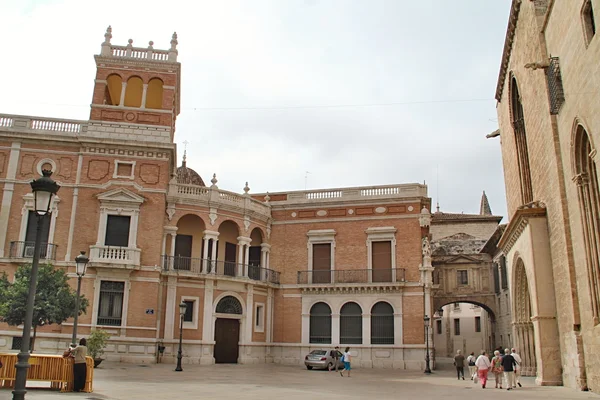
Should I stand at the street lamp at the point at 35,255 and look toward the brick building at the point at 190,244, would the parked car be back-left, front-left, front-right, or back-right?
front-right

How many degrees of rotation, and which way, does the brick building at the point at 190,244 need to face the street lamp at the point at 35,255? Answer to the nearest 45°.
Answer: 0° — it already faces it

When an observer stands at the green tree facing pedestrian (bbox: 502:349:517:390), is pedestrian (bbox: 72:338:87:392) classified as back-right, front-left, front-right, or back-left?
front-right

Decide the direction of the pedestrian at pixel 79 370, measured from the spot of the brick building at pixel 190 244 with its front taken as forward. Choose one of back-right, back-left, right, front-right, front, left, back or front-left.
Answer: front

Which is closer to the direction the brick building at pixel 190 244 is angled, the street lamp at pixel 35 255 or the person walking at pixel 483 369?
the street lamp

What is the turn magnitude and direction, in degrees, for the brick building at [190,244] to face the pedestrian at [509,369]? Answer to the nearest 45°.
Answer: approximately 45° to its left

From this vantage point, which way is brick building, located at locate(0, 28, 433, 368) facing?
toward the camera

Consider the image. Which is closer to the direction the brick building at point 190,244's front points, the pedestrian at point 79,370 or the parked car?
the pedestrian

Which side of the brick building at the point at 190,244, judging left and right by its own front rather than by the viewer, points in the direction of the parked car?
left

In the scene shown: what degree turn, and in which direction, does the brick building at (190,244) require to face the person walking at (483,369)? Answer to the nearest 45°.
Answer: approximately 45° to its left
